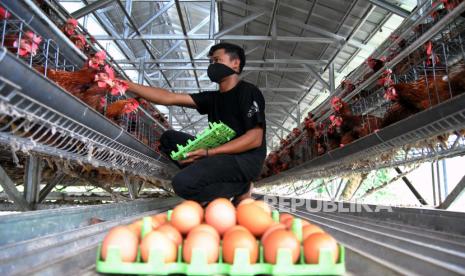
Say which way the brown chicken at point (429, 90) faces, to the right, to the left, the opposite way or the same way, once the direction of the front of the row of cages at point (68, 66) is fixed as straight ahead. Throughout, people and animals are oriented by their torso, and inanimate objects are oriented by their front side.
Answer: the opposite way

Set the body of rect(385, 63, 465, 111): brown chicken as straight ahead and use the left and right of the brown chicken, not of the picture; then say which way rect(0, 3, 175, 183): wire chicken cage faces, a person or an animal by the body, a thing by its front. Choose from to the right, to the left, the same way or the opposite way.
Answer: the opposite way

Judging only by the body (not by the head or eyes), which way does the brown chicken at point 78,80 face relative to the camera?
to the viewer's right

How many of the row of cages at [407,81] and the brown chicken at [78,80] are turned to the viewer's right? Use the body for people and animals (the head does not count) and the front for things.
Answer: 1

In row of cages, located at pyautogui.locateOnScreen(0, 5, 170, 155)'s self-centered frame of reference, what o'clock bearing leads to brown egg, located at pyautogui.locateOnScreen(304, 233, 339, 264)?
The brown egg is roughly at 1 o'clock from the row of cages.

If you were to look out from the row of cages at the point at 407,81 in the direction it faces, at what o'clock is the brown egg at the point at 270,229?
The brown egg is roughly at 11 o'clock from the row of cages.

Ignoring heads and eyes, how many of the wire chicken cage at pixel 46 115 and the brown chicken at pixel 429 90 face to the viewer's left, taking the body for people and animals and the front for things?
1

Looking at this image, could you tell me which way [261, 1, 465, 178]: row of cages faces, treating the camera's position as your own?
facing the viewer and to the left of the viewer

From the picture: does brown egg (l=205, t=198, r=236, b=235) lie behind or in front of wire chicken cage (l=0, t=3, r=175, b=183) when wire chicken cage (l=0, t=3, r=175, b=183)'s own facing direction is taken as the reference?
in front

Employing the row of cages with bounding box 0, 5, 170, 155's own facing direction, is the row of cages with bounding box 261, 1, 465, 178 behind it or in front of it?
in front

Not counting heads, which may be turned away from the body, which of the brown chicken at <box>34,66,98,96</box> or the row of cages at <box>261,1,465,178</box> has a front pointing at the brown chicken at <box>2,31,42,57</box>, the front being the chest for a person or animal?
the row of cages

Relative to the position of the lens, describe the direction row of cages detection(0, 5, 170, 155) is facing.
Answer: facing the viewer and to the right of the viewer

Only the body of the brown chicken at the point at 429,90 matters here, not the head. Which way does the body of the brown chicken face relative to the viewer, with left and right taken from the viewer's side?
facing to the left of the viewer

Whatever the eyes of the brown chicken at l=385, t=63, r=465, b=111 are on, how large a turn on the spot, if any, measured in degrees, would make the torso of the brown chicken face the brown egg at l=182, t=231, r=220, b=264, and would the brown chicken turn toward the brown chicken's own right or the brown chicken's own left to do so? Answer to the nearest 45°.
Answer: approximately 90° to the brown chicken's own left
